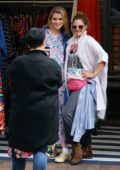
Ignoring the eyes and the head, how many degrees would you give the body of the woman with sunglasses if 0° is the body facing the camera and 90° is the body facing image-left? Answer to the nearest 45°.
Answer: approximately 45°

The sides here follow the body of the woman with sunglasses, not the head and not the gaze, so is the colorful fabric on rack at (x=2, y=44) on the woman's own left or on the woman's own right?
on the woman's own right
